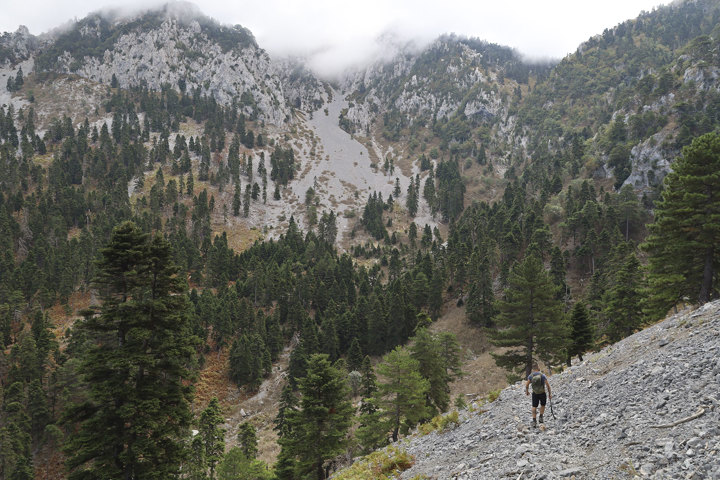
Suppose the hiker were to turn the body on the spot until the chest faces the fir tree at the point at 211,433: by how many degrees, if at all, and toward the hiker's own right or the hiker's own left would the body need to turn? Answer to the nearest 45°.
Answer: approximately 45° to the hiker's own left

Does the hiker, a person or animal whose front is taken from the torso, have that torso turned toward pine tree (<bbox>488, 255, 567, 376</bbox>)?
yes

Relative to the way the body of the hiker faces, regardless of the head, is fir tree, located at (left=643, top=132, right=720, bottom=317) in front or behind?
in front

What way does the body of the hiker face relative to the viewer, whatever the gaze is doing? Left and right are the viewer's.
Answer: facing away from the viewer

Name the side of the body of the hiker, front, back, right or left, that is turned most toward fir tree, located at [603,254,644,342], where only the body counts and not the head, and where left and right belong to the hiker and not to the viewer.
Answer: front

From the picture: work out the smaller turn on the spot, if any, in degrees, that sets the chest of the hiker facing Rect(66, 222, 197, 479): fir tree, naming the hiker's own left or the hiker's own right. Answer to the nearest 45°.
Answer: approximately 90° to the hiker's own left

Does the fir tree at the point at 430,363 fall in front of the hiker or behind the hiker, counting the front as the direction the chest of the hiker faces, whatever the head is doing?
in front
